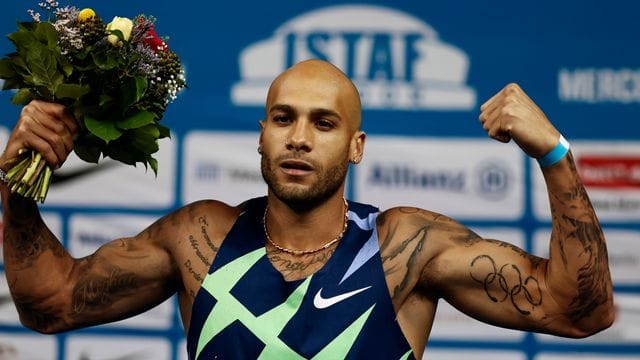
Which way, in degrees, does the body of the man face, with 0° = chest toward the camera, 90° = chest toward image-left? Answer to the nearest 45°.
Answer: approximately 0°
